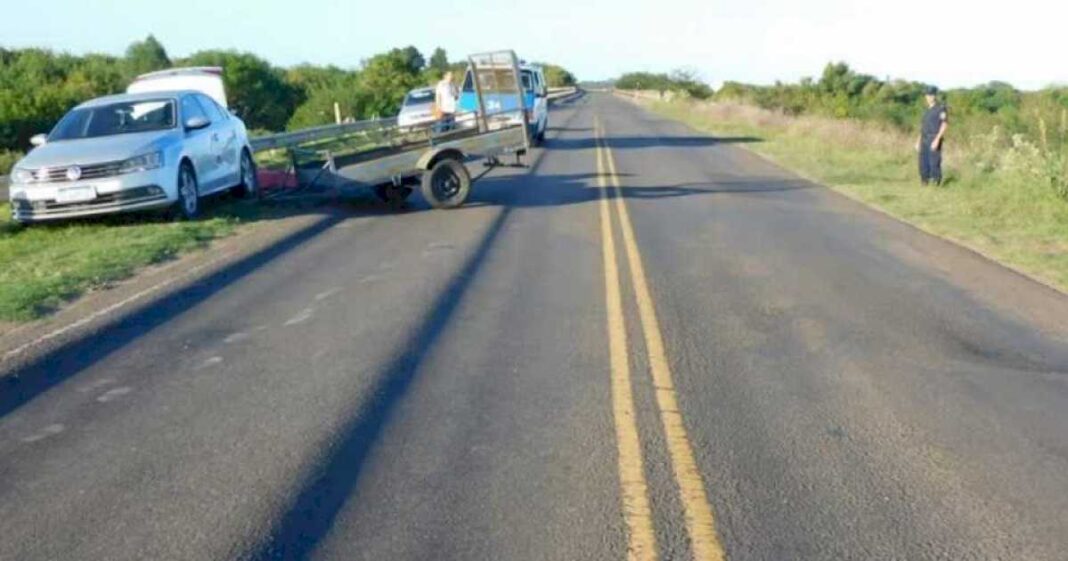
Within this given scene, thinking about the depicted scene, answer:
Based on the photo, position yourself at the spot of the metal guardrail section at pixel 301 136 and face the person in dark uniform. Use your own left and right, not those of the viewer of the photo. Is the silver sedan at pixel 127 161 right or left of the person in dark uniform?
right

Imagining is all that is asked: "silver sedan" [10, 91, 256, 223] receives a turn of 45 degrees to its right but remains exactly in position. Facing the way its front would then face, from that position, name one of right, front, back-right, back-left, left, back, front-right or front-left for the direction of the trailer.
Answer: back

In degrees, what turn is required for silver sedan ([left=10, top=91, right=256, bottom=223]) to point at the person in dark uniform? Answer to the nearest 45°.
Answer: approximately 135° to its left

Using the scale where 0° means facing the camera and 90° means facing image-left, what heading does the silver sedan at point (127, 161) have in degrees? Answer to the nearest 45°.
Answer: approximately 45°

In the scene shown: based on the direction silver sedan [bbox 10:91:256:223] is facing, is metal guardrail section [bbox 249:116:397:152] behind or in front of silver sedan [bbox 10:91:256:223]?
behind
